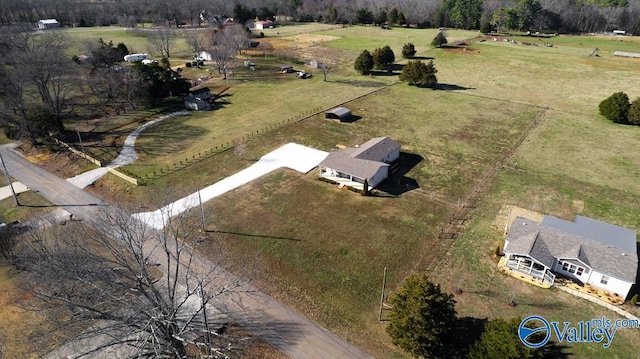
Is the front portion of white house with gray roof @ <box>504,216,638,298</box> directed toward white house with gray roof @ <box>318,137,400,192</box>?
no

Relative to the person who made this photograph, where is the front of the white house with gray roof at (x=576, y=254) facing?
facing the viewer and to the left of the viewer

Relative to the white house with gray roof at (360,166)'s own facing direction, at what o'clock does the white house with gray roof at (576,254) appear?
the white house with gray roof at (576,254) is roughly at 9 o'clock from the white house with gray roof at (360,166).

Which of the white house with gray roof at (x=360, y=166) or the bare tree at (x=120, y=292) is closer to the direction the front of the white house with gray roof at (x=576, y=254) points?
the bare tree

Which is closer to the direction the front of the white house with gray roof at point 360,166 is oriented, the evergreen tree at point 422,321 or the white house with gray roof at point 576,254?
the evergreen tree

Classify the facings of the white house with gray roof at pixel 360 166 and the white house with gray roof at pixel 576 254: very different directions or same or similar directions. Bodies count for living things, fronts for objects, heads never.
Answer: same or similar directions

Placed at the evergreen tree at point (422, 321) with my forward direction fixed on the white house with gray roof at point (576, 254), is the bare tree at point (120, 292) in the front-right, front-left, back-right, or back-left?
back-left

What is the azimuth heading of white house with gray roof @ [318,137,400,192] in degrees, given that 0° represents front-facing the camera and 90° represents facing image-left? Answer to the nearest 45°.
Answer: approximately 45°

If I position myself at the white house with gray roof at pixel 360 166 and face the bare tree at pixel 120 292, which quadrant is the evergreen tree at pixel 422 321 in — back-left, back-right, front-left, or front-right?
front-left

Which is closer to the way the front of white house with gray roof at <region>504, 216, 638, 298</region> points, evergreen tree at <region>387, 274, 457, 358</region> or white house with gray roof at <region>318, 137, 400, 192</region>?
the evergreen tree

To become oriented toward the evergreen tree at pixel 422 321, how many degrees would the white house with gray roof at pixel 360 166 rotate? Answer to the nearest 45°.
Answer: approximately 45° to its left

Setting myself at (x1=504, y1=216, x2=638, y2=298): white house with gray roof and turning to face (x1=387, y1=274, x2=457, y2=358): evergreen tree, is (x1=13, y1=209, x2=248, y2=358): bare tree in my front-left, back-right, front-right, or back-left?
front-right

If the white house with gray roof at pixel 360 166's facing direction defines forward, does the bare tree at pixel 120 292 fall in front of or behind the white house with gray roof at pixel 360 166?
in front

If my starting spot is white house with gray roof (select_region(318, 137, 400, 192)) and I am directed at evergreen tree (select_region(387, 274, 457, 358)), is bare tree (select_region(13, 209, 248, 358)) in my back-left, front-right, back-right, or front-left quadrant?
front-right

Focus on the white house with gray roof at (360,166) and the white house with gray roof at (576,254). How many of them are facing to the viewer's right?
0
